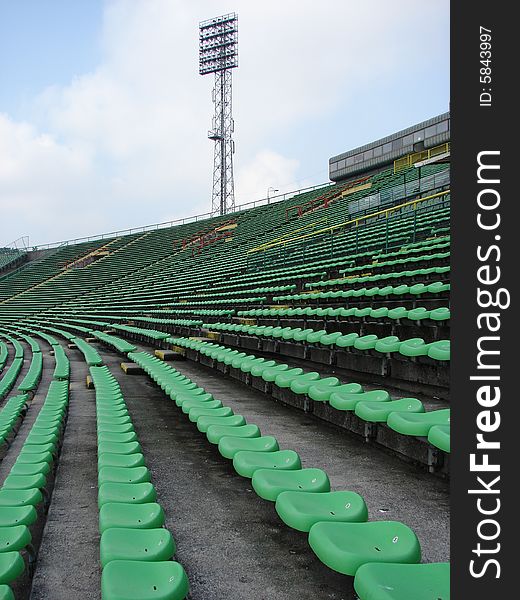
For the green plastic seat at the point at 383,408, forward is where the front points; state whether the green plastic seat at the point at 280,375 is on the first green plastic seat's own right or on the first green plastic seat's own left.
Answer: on the first green plastic seat's own right

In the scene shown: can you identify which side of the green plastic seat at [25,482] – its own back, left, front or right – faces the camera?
left

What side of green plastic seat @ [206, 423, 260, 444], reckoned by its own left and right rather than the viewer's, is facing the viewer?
left

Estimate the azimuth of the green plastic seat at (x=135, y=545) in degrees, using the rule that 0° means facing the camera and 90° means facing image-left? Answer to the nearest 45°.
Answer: approximately 90°

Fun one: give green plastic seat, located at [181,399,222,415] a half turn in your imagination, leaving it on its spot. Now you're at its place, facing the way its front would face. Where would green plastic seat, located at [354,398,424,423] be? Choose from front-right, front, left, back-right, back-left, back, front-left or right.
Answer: front-right

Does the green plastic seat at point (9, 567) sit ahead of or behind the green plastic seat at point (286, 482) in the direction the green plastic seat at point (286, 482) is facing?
ahead

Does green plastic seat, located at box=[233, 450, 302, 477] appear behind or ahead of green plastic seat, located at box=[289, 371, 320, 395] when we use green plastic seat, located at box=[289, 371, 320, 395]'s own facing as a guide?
ahead

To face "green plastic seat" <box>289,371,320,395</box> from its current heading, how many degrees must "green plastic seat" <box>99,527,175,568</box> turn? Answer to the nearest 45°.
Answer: approximately 135° to its right

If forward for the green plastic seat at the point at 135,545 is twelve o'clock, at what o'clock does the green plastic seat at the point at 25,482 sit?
the green plastic seat at the point at 25,482 is roughly at 2 o'clock from the green plastic seat at the point at 135,545.

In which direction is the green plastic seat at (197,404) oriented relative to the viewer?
to the viewer's left

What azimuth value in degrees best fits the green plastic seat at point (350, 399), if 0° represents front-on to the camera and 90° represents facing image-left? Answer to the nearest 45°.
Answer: approximately 45°

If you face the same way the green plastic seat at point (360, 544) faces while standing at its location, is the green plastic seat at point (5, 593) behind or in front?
in front
